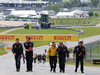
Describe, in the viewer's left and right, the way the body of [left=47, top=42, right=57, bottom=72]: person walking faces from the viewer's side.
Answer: facing the viewer

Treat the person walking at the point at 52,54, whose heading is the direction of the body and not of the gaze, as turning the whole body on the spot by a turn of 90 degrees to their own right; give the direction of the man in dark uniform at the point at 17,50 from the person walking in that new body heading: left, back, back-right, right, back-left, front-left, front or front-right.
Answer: front

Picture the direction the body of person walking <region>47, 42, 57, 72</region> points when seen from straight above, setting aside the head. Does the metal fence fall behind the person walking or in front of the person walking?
behind

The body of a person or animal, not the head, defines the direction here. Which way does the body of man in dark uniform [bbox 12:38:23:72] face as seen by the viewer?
toward the camera
